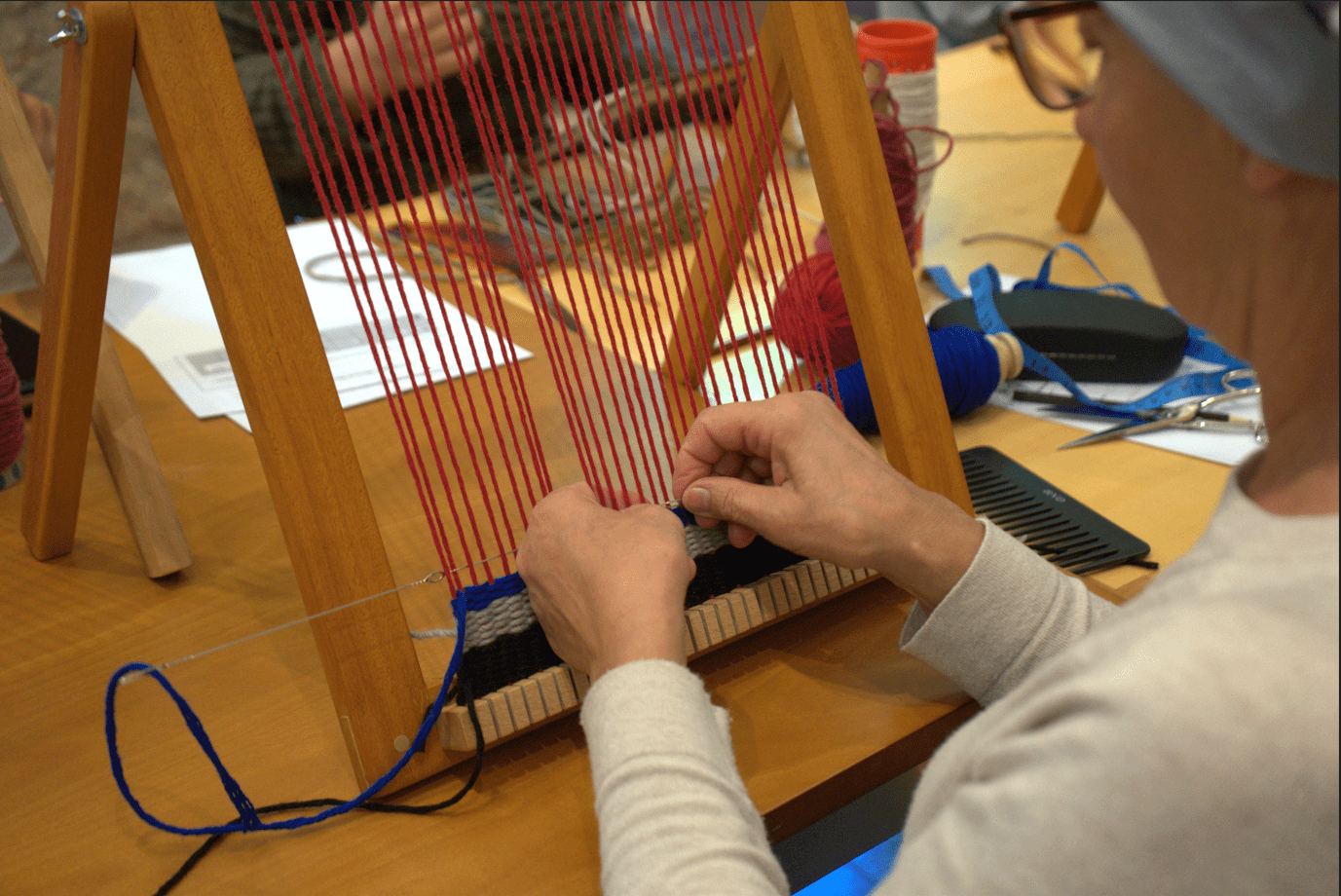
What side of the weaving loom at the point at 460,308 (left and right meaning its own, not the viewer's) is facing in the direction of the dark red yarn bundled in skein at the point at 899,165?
left

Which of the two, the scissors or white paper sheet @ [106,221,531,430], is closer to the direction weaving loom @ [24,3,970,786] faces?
the scissors

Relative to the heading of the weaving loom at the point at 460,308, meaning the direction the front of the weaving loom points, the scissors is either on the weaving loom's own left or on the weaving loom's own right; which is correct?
on the weaving loom's own left
